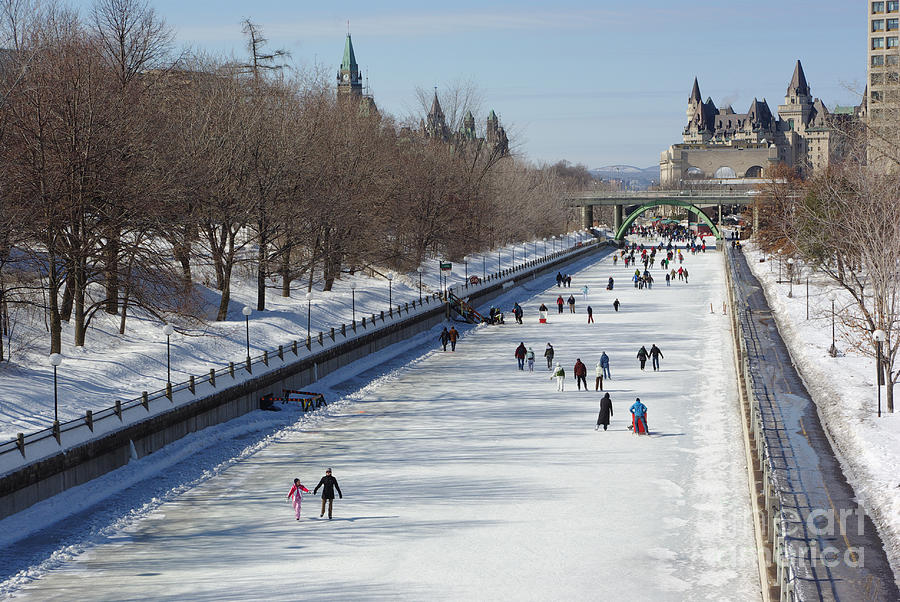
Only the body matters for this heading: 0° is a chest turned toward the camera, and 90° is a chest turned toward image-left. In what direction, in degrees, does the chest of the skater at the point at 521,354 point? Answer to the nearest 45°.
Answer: approximately 180°

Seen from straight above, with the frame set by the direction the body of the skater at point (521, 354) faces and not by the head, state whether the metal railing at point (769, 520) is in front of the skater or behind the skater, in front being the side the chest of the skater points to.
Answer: behind

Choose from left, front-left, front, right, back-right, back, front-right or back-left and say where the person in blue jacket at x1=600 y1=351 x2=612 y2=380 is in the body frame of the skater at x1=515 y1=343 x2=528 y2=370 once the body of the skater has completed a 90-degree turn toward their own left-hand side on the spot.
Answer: back-left

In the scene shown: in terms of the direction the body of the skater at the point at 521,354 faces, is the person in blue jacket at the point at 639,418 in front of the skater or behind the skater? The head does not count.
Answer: behind
